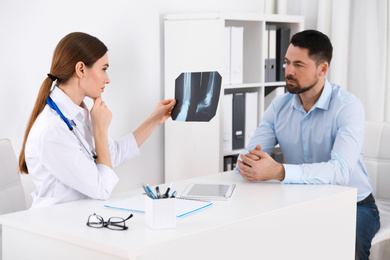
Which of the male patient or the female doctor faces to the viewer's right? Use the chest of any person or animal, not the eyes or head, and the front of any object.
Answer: the female doctor

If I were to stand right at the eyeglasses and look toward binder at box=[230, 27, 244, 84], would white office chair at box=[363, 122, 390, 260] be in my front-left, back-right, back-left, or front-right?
front-right

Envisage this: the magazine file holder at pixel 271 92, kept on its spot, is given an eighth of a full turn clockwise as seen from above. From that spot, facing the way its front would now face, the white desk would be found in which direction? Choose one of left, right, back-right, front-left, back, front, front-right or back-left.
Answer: front

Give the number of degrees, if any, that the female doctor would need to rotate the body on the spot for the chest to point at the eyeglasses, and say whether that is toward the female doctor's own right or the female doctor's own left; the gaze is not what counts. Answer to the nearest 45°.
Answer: approximately 90° to the female doctor's own right

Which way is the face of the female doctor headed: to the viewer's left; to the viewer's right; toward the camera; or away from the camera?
to the viewer's right

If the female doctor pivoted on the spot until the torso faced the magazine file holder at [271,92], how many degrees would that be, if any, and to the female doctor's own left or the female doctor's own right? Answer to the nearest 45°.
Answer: approximately 45° to the female doctor's own left

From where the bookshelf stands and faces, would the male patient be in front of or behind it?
in front

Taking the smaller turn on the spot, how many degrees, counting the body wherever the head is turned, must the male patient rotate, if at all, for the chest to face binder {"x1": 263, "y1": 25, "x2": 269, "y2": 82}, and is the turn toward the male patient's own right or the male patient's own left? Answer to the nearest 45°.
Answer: approximately 135° to the male patient's own right

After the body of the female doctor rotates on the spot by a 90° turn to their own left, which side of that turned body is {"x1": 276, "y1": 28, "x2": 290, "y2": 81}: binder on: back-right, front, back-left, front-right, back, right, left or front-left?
front-right

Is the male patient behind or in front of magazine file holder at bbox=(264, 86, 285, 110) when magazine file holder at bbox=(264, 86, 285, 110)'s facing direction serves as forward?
in front

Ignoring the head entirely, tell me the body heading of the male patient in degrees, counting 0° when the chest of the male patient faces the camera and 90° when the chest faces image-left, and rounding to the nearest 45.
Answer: approximately 45°

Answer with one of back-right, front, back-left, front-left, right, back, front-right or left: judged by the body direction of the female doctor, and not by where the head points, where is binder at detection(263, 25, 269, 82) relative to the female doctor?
front-left

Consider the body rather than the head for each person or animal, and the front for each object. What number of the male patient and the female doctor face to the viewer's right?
1

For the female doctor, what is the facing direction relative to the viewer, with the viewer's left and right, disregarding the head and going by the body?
facing to the right of the viewer

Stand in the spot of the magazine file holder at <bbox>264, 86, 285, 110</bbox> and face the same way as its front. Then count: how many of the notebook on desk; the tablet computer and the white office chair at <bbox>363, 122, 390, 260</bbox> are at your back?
0
